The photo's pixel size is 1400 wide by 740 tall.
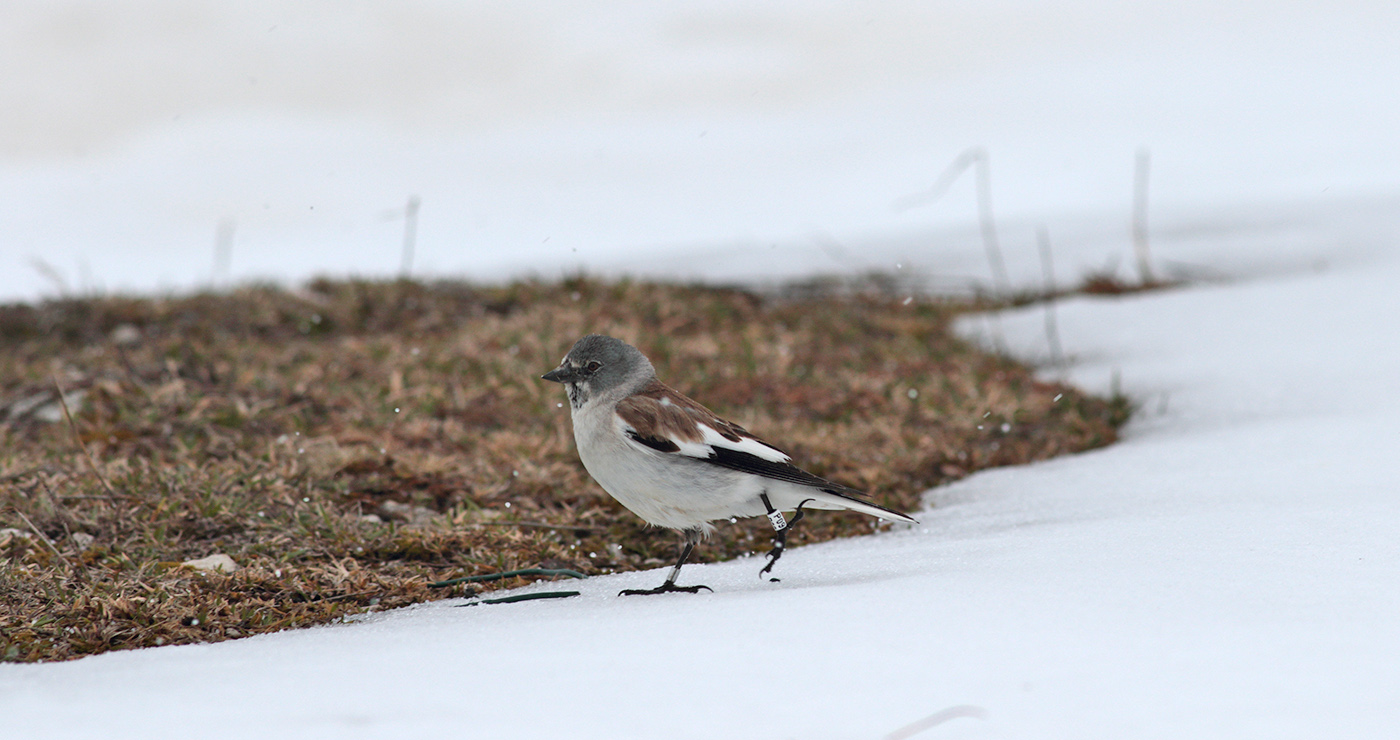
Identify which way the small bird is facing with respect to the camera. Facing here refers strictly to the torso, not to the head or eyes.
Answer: to the viewer's left

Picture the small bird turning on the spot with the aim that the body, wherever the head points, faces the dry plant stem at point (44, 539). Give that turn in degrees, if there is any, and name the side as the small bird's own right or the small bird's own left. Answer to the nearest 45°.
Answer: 0° — it already faces it
